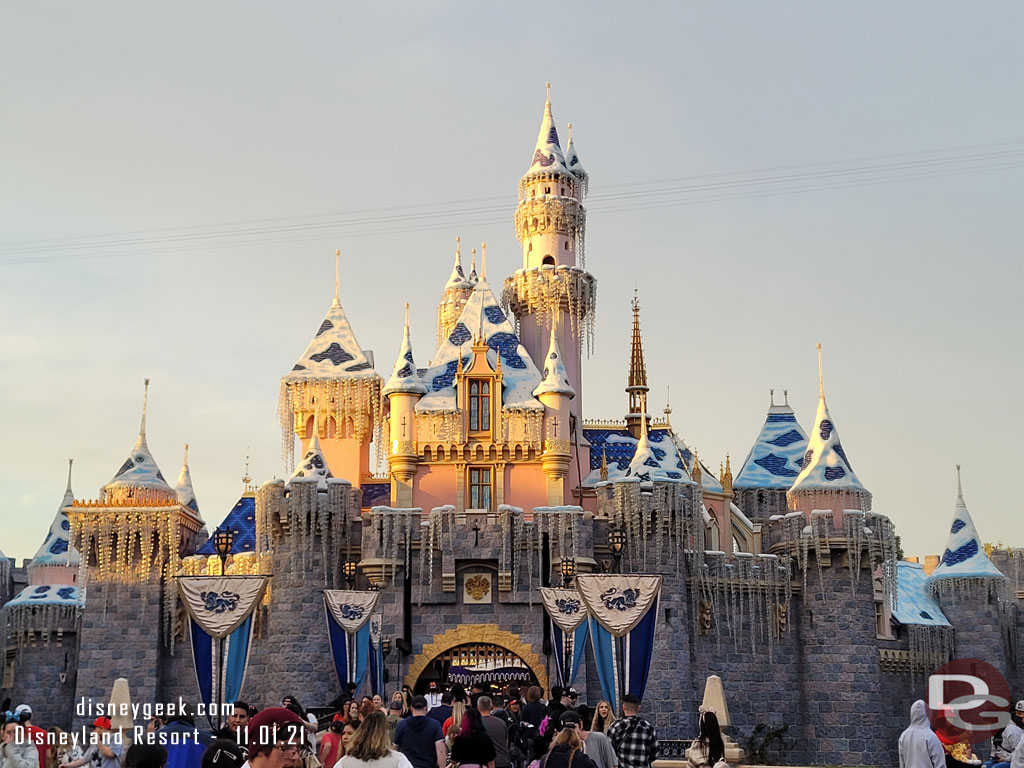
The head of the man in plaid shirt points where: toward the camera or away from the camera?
away from the camera

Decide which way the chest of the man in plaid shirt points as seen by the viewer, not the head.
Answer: away from the camera

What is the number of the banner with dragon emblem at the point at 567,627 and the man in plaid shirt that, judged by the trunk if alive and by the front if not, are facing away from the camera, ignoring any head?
1

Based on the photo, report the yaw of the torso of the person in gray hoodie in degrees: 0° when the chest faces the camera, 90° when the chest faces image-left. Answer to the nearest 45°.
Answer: approximately 180°

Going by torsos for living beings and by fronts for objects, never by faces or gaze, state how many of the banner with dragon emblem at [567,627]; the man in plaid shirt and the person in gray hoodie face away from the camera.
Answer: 2

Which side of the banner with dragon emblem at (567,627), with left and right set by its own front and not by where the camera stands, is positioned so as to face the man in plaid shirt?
front

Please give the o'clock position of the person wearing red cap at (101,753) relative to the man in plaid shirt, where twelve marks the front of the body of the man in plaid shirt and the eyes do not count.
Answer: The person wearing red cap is roughly at 9 o'clock from the man in plaid shirt.

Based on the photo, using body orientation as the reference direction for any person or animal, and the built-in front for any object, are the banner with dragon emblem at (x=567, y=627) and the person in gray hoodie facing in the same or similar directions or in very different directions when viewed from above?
very different directions

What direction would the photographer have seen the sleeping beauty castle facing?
facing the viewer

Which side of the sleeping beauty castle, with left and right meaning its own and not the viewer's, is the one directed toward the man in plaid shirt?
front

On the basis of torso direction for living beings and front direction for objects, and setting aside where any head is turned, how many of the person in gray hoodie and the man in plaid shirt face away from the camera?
2

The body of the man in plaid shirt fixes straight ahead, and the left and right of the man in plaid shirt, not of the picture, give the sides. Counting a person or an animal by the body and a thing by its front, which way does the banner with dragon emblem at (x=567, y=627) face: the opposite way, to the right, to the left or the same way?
the opposite way

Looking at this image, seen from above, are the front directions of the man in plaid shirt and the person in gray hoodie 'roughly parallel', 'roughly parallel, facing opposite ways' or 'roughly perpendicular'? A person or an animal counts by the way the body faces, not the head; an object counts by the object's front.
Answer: roughly parallel

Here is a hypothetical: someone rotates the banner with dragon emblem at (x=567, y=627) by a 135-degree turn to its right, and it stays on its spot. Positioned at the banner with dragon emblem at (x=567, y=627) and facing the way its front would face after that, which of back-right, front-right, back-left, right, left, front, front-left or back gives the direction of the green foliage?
right

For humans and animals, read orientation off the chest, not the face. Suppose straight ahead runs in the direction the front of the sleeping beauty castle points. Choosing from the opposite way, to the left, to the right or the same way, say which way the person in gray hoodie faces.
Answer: the opposite way

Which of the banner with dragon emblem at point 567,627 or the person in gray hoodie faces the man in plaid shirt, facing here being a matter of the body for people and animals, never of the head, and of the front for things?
the banner with dragon emblem

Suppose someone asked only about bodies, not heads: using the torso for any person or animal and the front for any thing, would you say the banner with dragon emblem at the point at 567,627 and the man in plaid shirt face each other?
yes

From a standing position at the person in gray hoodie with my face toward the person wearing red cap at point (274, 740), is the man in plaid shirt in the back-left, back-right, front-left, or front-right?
front-right

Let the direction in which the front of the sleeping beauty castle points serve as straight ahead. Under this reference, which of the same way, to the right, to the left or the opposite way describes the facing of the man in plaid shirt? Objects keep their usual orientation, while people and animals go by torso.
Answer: the opposite way
